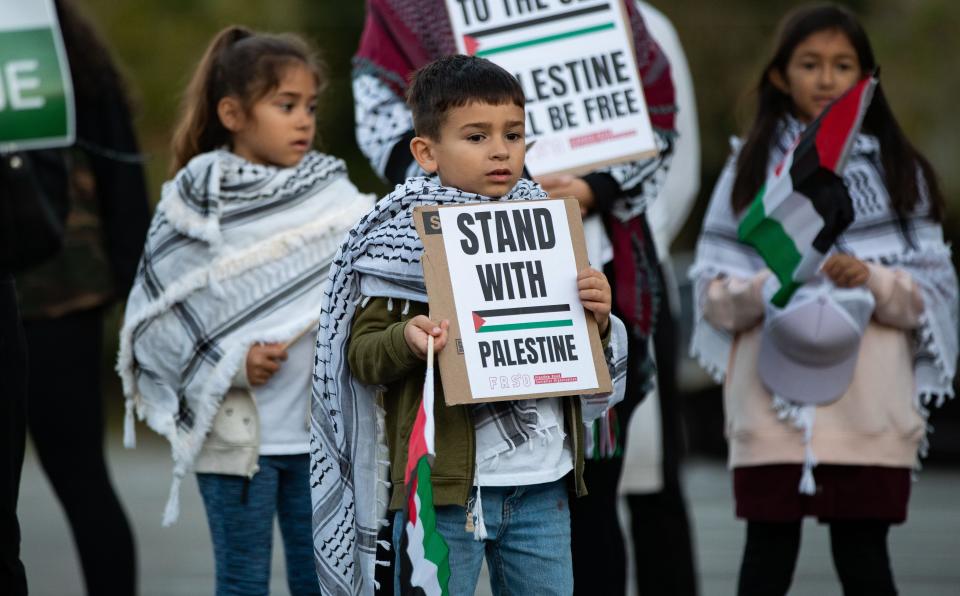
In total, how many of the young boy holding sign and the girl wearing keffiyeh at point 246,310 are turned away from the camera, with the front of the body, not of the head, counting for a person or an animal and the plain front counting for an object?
0

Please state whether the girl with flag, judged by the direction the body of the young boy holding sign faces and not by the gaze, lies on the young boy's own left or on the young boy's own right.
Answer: on the young boy's own left

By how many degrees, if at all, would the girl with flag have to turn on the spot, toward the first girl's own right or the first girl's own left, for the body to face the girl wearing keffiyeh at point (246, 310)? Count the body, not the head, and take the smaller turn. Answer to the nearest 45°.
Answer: approximately 90° to the first girl's own right

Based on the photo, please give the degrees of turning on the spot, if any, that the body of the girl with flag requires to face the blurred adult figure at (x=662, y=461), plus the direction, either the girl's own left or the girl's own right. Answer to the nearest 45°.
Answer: approximately 135° to the girl's own right

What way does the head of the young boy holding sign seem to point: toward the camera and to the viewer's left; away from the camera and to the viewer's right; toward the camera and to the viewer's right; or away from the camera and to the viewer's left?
toward the camera and to the viewer's right

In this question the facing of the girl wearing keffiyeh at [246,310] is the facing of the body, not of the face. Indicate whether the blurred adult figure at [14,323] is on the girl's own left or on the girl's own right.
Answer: on the girl's own right

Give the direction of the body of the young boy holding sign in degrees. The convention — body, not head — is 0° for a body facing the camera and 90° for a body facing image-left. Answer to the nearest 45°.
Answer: approximately 315°

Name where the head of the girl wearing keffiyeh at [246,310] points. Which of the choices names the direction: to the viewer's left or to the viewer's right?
to the viewer's right

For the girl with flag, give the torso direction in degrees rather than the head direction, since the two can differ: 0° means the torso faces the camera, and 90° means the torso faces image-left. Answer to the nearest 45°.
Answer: approximately 0°
